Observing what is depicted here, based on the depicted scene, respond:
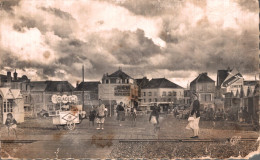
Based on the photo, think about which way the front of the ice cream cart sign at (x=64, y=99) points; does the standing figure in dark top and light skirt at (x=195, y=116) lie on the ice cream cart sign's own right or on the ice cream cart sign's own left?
on the ice cream cart sign's own left

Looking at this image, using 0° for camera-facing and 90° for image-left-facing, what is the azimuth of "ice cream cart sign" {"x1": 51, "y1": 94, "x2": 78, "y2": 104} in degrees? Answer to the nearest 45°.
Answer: approximately 0°

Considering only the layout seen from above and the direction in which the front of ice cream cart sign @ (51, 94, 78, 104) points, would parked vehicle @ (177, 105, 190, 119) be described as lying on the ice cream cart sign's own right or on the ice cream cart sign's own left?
on the ice cream cart sign's own left
